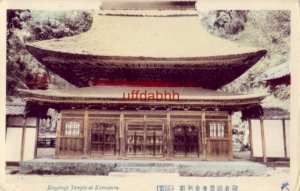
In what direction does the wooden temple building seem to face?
toward the camera
